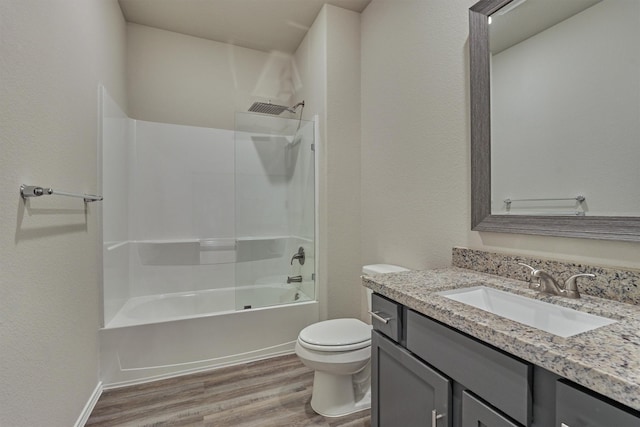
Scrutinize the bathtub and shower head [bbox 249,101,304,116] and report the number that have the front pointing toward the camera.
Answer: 1

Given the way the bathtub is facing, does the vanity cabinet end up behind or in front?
in front

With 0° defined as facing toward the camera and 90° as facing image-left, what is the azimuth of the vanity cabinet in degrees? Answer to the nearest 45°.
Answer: approximately 45°

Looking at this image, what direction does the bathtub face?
toward the camera

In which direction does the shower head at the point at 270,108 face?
to the viewer's left

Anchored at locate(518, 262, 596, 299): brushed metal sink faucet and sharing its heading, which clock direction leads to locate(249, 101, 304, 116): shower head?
The shower head is roughly at 2 o'clock from the brushed metal sink faucet.

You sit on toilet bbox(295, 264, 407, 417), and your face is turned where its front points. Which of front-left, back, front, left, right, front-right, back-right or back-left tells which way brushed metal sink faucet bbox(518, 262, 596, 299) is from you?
left

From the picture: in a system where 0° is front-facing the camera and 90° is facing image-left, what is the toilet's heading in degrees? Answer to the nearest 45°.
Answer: approximately 45°
